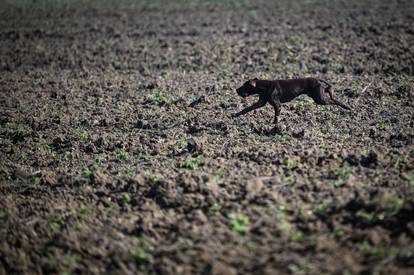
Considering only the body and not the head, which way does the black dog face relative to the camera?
to the viewer's left

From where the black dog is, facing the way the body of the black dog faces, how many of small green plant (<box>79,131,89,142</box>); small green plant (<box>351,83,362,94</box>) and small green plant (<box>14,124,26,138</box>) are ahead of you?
2

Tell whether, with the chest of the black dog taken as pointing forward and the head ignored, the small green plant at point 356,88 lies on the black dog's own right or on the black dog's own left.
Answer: on the black dog's own right

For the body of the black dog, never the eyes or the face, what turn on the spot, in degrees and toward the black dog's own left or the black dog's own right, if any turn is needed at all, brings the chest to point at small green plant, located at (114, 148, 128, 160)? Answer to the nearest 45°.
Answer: approximately 45° to the black dog's own left

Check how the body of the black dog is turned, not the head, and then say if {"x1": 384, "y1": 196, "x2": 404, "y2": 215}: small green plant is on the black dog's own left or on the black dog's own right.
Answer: on the black dog's own left

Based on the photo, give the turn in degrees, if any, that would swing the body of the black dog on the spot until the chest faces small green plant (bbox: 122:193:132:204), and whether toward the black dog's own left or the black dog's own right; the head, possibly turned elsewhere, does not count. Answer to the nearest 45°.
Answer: approximately 45° to the black dog's own left

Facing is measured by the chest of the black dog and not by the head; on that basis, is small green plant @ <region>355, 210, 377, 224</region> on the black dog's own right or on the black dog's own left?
on the black dog's own left

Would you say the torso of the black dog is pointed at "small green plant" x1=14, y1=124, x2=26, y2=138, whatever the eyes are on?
yes

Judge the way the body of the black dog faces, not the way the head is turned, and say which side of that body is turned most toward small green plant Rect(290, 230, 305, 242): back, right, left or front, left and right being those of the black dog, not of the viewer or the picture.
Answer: left

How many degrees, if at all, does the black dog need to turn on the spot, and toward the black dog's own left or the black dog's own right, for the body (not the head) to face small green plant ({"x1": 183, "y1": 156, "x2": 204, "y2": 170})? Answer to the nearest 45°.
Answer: approximately 45° to the black dog's own left

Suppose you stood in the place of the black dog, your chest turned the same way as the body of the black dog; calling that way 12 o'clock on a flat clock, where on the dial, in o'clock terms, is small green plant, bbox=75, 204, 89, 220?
The small green plant is roughly at 10 o'clock from the black dog.
